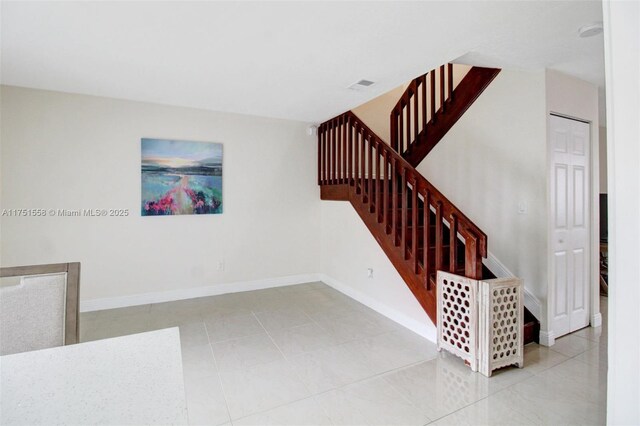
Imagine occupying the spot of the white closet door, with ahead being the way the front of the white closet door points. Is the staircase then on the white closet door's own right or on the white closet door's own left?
on the white closet door's own right

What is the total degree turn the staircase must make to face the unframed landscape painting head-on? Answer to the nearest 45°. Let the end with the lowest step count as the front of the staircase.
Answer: approximately 135° to its right

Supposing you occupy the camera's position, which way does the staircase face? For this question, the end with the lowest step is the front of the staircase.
facing the viewer and to the right of the viewer

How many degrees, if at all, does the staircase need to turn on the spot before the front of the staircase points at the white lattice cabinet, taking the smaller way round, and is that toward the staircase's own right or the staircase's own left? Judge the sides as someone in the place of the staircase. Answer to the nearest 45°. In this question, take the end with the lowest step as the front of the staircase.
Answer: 0° — it already faces it

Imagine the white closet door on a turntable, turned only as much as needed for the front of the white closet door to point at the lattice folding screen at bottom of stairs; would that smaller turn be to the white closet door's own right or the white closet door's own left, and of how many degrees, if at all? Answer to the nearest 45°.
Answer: approximately 90° to the white closet door's own right

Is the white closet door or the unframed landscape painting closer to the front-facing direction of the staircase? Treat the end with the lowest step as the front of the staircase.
the white closet door
